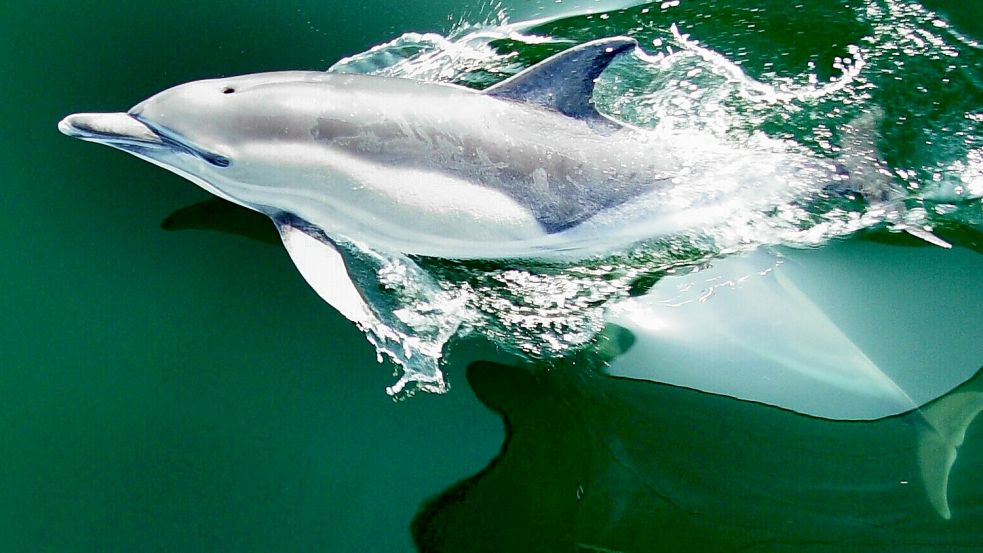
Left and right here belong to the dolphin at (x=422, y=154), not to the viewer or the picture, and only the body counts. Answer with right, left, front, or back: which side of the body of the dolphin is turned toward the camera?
left
